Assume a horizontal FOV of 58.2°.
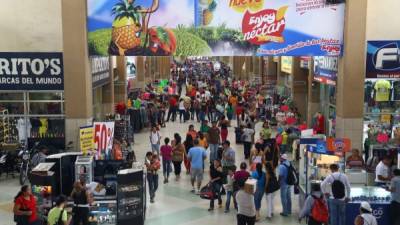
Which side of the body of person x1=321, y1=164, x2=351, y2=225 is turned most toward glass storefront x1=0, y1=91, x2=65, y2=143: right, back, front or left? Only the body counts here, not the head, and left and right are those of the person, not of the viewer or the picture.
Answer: left

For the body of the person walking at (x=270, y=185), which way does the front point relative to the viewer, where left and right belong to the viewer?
facing away from the viewer

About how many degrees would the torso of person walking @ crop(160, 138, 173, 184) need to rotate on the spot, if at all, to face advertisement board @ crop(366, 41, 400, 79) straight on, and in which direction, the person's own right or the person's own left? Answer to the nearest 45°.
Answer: approximately 90° to the person's own right

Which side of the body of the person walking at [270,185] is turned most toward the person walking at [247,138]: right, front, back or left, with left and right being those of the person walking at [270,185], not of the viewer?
front

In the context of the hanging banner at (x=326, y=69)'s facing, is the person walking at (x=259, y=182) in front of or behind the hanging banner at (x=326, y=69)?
in front

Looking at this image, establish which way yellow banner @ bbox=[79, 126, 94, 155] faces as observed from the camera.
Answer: facing the viewer and to the right of the viewer

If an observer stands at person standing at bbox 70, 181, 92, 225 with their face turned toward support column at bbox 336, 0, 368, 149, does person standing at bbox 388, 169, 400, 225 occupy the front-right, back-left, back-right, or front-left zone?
front-right

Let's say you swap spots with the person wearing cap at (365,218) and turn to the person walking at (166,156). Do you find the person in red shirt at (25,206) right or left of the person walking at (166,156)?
left

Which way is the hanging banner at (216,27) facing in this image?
toward the camera
